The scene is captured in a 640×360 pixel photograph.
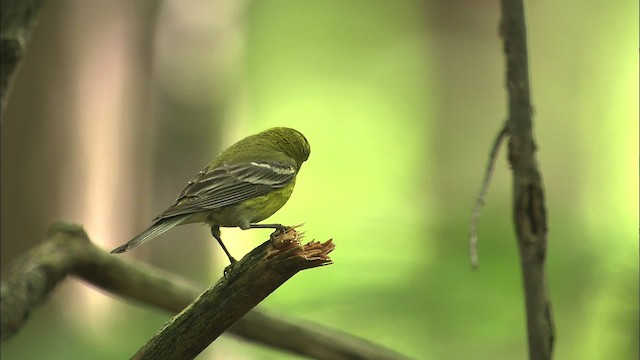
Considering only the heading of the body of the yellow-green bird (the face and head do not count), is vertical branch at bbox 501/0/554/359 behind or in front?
in front

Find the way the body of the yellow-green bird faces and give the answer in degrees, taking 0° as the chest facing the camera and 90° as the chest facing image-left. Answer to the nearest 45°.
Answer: approximately 270°
